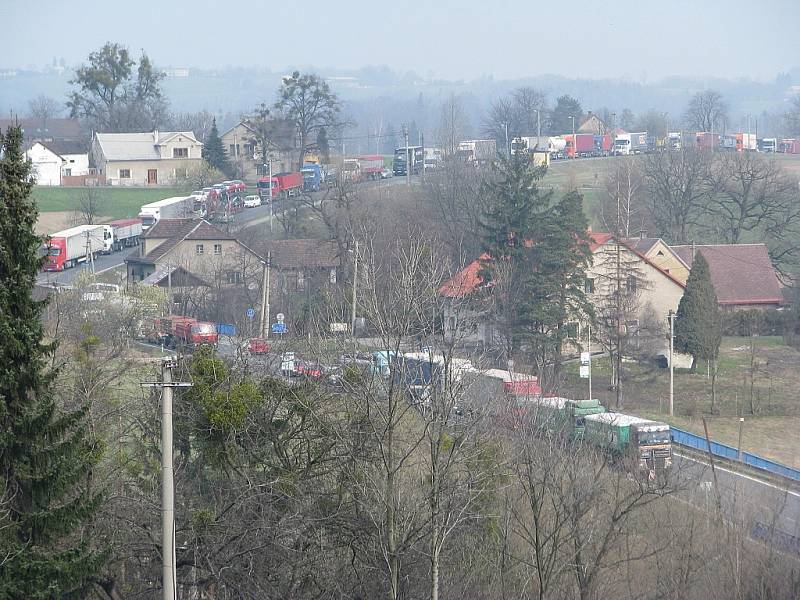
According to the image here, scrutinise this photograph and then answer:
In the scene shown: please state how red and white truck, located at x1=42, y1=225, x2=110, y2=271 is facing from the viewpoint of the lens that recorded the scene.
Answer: facing the viewer and to the left of the viewer

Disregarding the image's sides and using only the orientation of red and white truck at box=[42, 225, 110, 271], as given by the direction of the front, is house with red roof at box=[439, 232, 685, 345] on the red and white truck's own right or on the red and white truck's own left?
on the red and white truck's own left

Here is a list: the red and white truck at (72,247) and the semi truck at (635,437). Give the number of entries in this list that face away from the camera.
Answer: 0

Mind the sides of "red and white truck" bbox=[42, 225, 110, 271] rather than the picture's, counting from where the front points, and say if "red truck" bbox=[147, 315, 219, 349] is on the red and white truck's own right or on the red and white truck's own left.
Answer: on the red and white truck's own left

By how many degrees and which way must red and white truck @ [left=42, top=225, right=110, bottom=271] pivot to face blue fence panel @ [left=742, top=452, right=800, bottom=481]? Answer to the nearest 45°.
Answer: approximately 90° to its left

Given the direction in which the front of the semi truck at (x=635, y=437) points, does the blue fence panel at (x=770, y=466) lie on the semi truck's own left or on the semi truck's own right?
on the semi truck's own left

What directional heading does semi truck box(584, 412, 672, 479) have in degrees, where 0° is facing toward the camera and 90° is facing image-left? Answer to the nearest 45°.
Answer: approximately 315°

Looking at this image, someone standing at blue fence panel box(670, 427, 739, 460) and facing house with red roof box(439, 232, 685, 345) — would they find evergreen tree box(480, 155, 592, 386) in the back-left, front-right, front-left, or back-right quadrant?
front-left

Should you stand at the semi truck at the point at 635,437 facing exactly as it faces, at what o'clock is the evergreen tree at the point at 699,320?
The evergreen tree is roughly at 8 o'clock from the semi truck.

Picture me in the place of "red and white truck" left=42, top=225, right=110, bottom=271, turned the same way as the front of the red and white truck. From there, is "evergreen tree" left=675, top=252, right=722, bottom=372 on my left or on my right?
on my left

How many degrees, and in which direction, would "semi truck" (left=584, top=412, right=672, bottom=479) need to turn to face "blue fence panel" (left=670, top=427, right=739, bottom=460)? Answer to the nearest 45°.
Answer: approximately 90° to its left

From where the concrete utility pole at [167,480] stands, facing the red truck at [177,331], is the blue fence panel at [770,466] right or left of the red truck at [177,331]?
right

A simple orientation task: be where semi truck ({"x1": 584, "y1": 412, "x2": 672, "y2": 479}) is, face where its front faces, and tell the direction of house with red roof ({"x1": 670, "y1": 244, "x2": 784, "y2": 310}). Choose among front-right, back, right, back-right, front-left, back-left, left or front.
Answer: back-left

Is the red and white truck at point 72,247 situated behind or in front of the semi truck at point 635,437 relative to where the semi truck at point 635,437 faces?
behind
